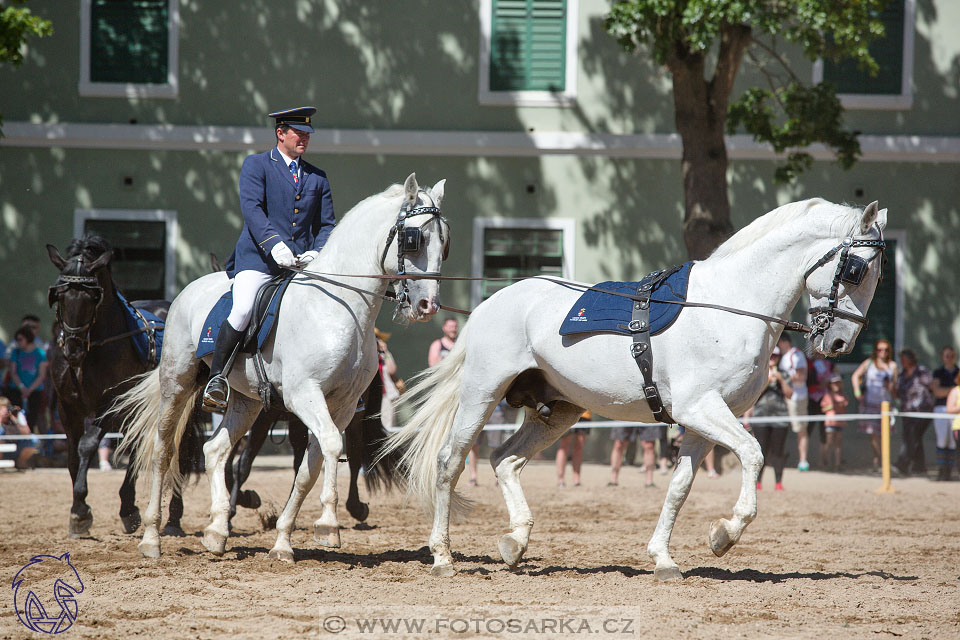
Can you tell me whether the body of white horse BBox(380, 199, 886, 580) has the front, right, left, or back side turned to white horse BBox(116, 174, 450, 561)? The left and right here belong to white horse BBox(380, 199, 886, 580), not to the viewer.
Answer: back

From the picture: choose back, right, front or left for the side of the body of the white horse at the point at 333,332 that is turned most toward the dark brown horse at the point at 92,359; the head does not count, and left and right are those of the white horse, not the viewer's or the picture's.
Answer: back

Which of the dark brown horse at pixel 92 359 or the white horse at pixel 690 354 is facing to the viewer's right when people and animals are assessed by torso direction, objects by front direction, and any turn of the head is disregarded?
the white horse

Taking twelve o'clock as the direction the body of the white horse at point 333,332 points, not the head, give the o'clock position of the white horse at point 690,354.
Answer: the white horse at point 690,354 is roughly at 11 o'clock from the white horse at point 333,332.

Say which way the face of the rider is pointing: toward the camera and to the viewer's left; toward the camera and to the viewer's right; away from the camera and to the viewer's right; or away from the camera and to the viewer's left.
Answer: toward the camera and to the viewer's right

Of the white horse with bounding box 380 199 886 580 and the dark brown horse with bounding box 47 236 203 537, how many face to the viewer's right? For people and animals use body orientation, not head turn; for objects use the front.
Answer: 1

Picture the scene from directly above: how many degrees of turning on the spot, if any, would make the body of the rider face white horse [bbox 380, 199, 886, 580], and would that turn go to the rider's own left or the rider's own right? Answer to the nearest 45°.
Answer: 0° — they already face it

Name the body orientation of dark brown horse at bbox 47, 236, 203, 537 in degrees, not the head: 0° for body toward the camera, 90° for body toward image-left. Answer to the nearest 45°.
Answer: approximately 45°

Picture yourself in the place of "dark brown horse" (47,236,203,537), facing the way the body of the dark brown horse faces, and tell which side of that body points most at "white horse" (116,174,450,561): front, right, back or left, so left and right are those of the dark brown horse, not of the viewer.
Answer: left

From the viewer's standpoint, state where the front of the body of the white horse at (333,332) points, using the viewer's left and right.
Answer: facing the viewer and to the right of the viewer

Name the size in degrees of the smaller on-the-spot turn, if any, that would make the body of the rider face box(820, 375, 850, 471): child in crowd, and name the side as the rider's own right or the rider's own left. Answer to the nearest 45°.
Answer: approximately 90° to the rider's own left

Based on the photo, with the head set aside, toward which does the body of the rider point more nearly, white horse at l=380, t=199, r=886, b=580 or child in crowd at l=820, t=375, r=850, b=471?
the white horse

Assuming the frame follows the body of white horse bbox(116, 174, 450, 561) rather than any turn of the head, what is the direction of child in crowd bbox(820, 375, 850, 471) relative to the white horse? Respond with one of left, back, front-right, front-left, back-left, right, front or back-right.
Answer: left

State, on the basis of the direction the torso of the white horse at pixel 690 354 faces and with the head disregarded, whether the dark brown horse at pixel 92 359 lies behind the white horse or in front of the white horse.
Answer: behind

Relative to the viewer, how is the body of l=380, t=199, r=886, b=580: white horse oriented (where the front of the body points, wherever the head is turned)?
to the viewer's right

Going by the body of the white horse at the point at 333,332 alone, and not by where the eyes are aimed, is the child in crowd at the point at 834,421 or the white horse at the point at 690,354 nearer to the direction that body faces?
the white horse

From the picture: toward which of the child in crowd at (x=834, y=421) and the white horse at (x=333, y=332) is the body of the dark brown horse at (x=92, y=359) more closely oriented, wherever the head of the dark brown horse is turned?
the white horse
